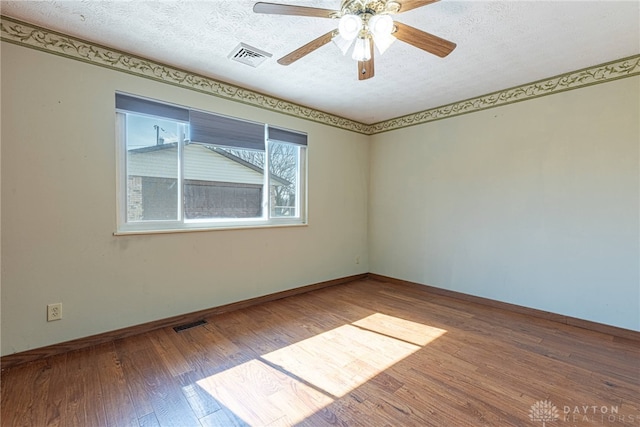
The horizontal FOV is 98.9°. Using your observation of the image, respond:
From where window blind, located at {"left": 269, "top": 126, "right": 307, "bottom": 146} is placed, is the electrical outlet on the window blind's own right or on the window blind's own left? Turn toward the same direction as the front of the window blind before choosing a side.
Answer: on the window blind's own right

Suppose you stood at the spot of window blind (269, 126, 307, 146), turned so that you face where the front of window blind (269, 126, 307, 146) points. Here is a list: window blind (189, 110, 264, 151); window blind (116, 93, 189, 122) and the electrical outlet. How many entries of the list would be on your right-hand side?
3

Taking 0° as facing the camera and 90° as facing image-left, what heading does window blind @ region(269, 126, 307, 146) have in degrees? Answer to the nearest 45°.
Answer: approximately 315°

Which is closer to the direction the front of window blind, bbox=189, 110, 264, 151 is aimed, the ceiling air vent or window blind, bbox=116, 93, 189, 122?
the ceiling air vent

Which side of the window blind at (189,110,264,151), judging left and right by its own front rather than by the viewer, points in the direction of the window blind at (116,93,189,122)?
right

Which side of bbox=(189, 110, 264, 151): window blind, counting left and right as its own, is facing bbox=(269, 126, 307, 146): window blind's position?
left

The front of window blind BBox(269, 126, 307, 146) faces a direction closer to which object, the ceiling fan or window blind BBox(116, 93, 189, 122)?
the ceiling fan

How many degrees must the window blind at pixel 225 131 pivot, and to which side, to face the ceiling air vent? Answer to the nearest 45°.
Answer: approximately 45° to its right

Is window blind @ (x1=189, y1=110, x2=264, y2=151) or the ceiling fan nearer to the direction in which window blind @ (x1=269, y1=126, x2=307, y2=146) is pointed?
the ceiling fan

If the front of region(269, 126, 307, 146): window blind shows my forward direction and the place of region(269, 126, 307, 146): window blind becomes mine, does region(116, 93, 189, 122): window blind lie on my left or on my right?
on my right
